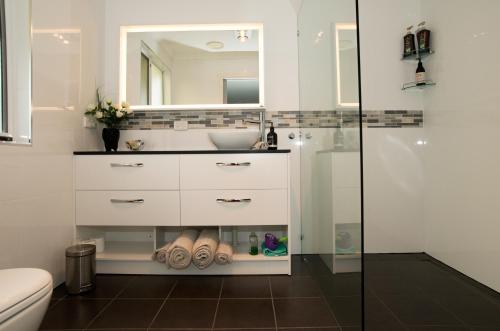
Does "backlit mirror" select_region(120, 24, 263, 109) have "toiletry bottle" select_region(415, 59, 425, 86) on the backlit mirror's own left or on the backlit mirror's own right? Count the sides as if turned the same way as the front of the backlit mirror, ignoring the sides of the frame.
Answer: on the backlit mirror's own left

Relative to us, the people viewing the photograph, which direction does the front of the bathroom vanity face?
facing the viewer

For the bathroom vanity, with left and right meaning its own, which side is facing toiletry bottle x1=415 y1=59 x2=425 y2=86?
left

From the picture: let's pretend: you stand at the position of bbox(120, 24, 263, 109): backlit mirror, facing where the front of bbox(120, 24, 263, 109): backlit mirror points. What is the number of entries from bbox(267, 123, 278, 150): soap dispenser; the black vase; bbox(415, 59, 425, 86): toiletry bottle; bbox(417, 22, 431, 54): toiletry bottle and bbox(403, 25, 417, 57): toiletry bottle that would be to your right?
1

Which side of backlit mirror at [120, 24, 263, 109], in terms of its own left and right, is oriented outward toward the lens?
front

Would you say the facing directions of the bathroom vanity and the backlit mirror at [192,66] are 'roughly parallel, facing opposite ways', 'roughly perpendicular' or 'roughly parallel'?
roughly parallel

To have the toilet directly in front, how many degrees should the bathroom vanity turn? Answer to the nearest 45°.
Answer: approximately 45° to its right

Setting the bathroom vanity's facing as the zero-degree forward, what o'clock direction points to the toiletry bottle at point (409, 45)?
The toiletry bottle is roughly at 9 o'clock from the bathroom vanity.

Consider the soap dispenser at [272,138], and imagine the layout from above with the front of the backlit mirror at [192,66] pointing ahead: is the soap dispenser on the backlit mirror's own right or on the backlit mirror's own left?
on the backlit mirror's own left

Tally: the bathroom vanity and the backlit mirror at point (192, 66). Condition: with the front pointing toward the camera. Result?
2

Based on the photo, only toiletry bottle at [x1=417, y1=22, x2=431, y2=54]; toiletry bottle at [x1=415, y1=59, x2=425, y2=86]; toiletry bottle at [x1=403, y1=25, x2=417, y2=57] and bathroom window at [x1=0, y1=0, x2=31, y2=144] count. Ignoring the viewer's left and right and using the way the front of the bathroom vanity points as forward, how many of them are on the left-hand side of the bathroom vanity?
3

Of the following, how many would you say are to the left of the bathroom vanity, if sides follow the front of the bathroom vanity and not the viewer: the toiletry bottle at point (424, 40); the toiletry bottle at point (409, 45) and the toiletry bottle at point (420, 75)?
3
